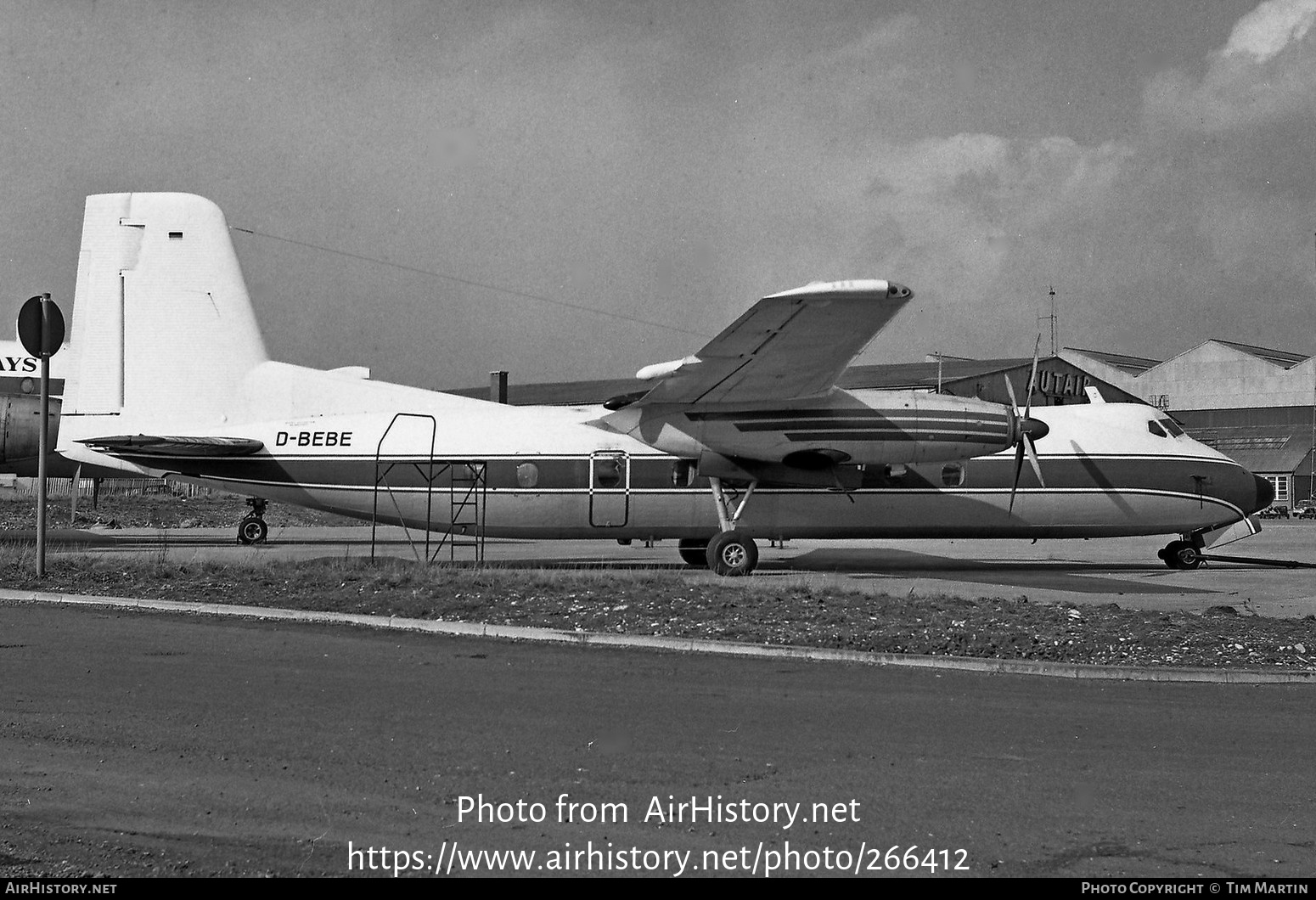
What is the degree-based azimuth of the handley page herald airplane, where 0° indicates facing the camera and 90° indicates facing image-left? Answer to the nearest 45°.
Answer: approximately 270°

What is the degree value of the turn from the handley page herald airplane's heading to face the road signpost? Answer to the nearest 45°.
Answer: approximately 135° to its right

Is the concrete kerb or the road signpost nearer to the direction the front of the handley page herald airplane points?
the concrete kerb

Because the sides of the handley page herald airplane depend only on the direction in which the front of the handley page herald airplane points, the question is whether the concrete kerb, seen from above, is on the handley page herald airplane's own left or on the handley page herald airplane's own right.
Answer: on the handley page herald airplane's own right
